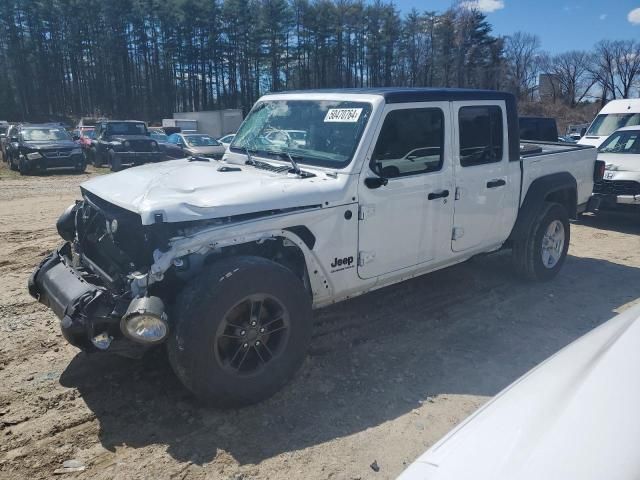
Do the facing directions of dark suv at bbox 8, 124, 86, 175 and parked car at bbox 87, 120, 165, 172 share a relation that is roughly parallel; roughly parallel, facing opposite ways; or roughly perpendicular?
roughly parallel

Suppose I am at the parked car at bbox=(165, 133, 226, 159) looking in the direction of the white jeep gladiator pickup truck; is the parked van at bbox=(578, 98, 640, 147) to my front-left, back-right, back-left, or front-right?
front-left

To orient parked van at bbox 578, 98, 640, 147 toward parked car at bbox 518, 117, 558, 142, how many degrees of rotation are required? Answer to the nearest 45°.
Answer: approximately 45° to its right

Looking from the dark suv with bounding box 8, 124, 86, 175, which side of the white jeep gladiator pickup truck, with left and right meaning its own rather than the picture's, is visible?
right

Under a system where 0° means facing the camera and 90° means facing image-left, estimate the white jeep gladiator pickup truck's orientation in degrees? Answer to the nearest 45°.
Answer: approximately 45°

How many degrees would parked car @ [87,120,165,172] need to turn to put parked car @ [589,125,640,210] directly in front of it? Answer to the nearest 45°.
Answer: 0° — it already faces it

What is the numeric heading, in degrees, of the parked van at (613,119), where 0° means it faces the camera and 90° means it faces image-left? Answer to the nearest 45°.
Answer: approximately 45°

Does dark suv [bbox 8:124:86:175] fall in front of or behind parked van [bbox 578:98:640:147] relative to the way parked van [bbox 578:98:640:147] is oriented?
in front

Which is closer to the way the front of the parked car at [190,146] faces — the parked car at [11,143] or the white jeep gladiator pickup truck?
the white jeep gladiator pickup truck

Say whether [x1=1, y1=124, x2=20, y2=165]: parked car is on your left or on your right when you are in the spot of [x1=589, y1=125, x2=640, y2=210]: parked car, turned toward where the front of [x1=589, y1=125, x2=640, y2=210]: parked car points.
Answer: on your right

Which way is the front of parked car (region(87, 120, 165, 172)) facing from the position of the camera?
facing the viewer and to the right of the viewer

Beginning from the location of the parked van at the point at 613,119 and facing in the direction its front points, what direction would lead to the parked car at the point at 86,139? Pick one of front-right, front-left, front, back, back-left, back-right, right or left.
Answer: front-right

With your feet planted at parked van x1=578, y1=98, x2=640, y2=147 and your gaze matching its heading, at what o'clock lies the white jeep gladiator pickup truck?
The white jeep gladiator pickup truck is roughly at 11 o'clock from the parked van.
